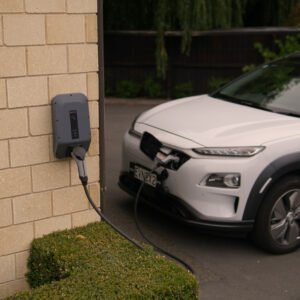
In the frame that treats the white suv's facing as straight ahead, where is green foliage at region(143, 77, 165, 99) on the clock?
The green foliage is roughly at 4 o'clock from the white suv.

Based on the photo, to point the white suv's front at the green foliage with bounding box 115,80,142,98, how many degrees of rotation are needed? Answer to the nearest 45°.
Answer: approximately 135° to its right

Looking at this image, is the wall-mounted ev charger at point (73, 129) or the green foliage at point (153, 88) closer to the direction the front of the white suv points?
the wall-mounted ev charger

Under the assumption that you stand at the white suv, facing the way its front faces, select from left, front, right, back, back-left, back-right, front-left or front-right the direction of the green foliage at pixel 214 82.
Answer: back-right

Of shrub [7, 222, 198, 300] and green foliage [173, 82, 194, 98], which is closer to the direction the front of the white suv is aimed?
the shrub

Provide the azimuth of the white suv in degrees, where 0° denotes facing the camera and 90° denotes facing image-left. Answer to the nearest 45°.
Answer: approximately 45°

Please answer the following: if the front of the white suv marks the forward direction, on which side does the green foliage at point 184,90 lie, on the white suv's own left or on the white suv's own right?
on the white suv's own right

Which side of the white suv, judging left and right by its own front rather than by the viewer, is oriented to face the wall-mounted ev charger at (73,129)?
front
